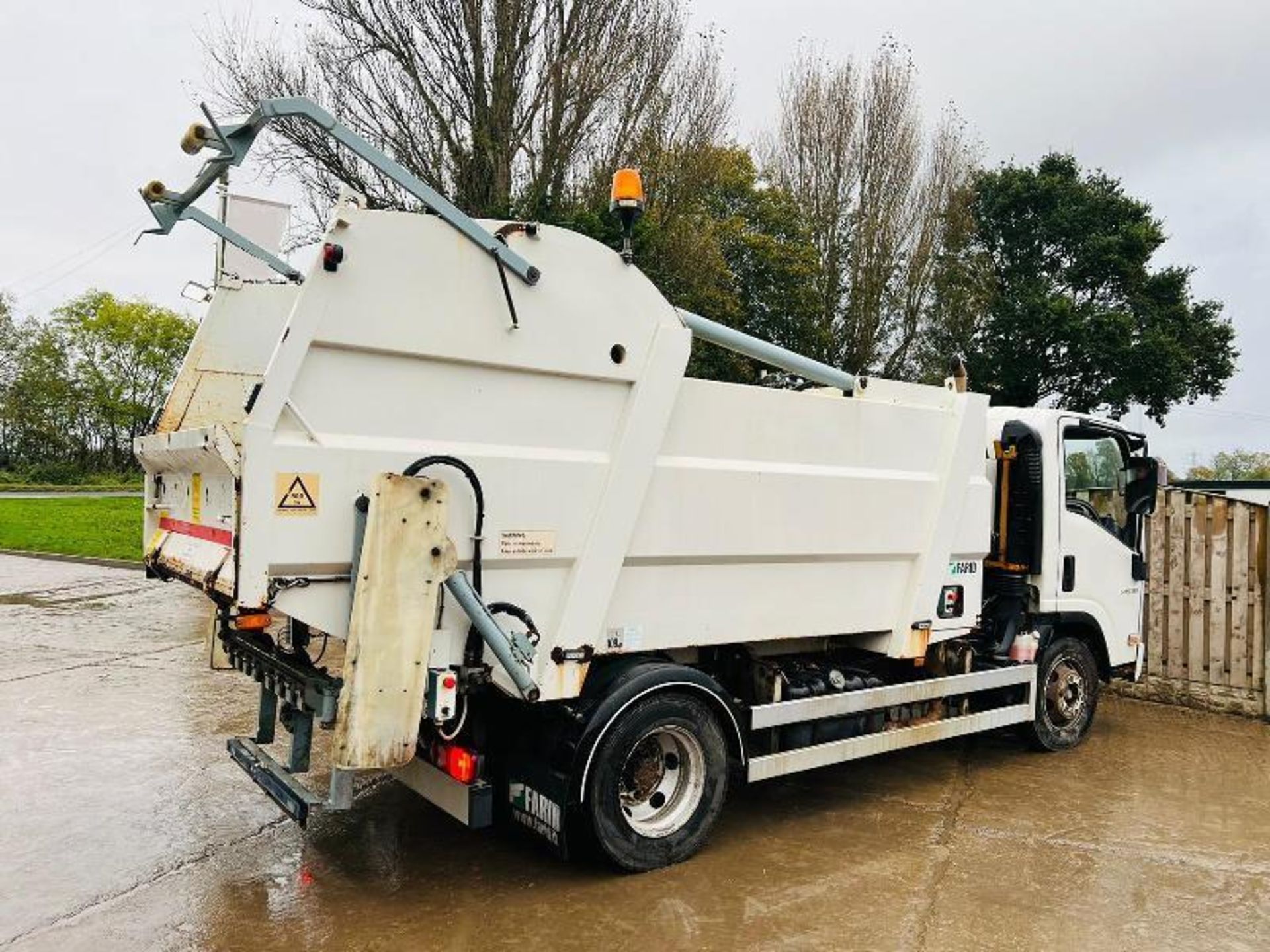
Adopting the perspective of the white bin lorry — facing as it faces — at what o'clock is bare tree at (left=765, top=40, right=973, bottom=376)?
The bare tree is roughly at 11 o'clock from the white bin lorry.

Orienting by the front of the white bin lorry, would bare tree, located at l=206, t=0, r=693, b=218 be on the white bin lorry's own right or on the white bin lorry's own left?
on the white bin lorry's own left

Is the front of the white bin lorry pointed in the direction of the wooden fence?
yes

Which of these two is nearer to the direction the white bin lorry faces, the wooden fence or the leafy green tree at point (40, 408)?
the wooden fence

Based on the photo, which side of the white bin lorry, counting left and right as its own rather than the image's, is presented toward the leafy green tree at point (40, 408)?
left

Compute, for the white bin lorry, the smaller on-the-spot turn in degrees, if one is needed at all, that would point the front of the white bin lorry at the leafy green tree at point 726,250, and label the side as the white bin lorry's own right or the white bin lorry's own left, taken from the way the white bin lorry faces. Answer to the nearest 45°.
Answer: approximately 45° to the white bin lorry's own left

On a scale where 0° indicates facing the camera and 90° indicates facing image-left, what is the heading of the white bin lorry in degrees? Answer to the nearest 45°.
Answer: approximately 225°
